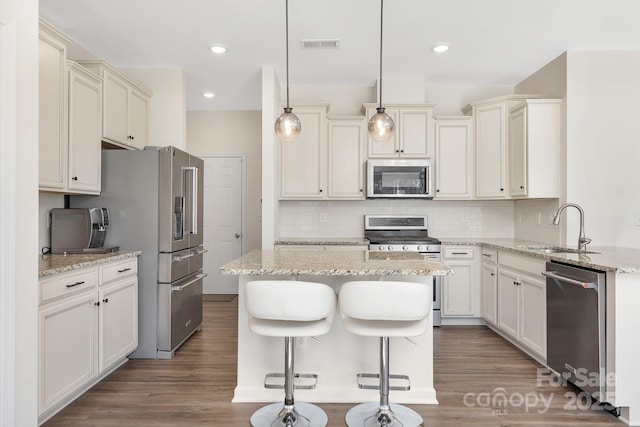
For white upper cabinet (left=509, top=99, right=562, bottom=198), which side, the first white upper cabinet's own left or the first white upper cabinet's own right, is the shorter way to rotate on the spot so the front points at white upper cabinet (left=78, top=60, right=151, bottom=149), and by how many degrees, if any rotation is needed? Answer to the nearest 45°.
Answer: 0° — it already faces it

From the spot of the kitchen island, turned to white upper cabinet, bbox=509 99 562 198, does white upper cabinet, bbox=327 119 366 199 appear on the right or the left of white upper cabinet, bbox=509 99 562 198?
left

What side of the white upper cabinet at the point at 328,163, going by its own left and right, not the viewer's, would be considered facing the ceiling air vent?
front

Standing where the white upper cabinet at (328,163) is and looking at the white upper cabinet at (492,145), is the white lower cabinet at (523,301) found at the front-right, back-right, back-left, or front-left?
front-right

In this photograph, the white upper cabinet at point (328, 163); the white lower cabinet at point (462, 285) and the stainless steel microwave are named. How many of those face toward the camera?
3

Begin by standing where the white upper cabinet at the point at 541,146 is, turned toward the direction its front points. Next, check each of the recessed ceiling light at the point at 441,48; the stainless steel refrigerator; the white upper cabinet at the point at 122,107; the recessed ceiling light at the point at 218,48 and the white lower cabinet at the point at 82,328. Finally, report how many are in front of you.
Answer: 5

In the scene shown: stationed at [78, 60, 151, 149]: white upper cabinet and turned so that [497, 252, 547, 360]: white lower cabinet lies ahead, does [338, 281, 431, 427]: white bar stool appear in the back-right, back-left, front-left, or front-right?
front-right

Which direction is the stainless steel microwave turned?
toward the camera

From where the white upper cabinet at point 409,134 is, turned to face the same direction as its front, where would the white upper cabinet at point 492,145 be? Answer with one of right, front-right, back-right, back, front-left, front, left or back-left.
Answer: left

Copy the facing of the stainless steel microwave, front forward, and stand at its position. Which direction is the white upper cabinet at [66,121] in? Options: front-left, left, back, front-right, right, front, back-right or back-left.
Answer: front-right

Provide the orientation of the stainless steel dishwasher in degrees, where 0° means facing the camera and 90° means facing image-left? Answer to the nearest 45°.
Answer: approximately 45°

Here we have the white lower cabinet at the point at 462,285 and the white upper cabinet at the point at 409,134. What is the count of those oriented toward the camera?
2

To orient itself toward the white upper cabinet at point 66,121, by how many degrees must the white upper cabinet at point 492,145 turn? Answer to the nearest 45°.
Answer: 0° — it already faces it

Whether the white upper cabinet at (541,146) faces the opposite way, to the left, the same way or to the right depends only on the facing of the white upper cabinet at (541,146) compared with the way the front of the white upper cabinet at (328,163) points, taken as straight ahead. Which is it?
to the right

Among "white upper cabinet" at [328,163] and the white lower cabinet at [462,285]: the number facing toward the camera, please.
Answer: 2

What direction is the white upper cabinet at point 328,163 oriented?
toward the camera

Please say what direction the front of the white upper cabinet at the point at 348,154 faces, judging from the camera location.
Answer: facing the viewer

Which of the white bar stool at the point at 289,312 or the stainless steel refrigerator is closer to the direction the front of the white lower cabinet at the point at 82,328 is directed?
the white bar stool
